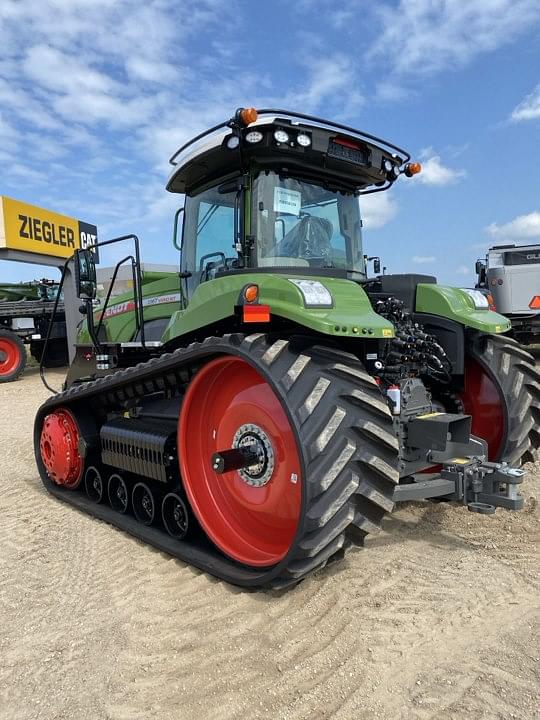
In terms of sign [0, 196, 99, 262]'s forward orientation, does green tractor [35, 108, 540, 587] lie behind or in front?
in front

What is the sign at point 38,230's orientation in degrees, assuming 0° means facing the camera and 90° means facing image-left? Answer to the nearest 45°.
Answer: approximately 315°
